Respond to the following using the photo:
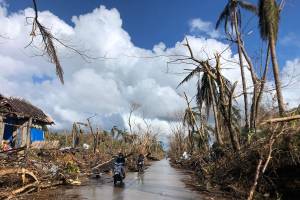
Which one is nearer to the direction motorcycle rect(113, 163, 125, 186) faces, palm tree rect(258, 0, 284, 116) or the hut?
the palm tree

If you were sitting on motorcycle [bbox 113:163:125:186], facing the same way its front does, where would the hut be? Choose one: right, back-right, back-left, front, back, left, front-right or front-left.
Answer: back-right

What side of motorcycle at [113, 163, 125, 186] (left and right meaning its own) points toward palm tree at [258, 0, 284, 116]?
left

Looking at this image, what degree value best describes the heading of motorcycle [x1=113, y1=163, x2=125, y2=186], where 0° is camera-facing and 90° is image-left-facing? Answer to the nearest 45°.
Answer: approximately 0°
